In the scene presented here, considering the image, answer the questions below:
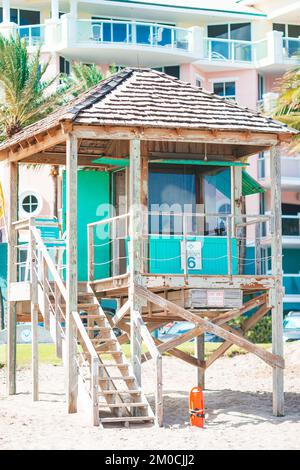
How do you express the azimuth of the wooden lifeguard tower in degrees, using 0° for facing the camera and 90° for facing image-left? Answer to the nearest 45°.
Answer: approximately 0°

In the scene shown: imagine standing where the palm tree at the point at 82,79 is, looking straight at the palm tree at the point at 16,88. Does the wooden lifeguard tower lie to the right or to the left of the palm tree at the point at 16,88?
left

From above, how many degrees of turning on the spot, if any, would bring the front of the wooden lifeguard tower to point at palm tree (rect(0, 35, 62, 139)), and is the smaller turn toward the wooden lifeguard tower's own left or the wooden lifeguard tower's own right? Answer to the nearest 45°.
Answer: approximately 180°

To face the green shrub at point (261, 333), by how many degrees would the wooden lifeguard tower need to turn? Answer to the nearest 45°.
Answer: approximately 180°

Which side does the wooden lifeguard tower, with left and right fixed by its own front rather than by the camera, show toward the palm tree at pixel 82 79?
back

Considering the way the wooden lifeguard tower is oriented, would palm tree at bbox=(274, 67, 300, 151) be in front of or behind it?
behind
